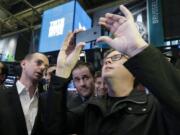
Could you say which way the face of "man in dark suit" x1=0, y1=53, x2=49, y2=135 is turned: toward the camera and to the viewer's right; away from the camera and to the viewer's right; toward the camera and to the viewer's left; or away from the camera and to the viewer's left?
toward the camera and to the viewer's right

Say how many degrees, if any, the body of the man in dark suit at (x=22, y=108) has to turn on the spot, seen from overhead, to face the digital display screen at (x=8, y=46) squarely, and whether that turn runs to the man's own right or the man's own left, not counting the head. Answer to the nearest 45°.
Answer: approximately 135° to the man's own left

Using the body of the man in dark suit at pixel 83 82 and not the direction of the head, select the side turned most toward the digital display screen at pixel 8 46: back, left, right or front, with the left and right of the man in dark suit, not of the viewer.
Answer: back

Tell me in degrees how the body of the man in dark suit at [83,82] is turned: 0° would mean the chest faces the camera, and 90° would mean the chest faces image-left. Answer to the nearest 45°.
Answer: approximately 45°

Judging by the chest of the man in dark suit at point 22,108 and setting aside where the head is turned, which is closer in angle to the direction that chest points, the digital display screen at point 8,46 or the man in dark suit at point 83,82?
the man in dark suit
